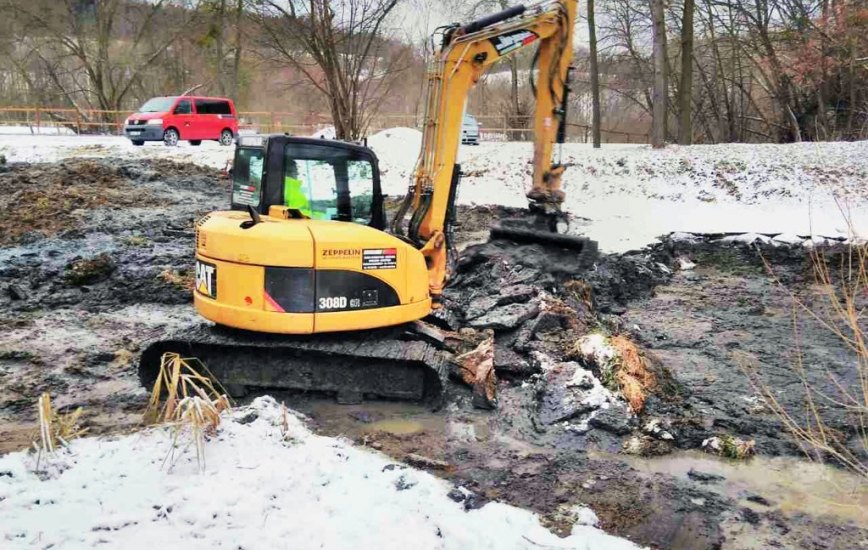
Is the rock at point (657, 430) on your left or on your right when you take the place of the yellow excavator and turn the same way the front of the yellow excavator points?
on your right

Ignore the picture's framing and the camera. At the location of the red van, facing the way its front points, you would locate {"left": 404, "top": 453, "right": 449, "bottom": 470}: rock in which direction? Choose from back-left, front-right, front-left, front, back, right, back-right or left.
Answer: front-left

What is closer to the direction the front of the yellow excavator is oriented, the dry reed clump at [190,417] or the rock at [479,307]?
the rock

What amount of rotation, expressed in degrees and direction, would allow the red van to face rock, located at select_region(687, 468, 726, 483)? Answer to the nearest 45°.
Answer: approximately 45° to its left

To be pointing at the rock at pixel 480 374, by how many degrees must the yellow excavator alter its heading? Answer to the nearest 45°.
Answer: approximately 45° to its right

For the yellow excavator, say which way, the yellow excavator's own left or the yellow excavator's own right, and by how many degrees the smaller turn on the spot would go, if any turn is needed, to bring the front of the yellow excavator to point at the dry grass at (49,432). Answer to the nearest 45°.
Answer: approximately 180°

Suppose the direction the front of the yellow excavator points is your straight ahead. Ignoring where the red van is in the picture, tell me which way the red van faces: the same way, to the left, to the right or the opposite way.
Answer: the opposite way

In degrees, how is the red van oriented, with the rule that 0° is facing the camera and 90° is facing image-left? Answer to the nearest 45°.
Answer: approximately 45°
